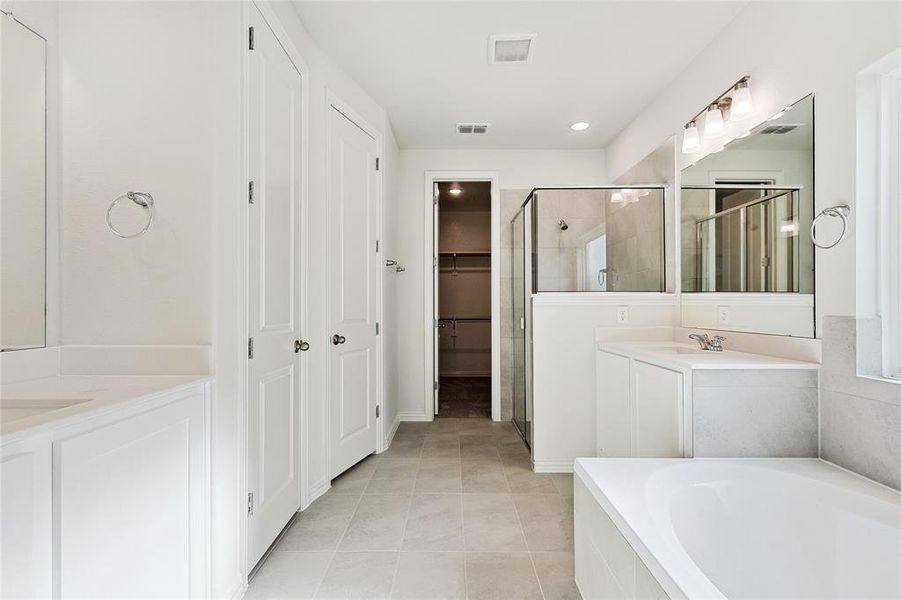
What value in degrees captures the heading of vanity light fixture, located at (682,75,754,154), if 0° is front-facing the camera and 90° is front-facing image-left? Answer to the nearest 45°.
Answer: approximately 45°

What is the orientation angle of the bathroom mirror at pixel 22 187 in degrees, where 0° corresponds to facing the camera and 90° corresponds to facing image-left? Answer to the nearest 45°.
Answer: approximately 315°

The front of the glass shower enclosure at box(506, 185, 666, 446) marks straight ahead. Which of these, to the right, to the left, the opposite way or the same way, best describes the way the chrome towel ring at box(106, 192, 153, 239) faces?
to the left

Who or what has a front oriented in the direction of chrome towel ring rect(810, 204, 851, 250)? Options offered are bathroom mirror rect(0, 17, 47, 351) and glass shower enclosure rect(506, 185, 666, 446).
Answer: the bathroom mirror

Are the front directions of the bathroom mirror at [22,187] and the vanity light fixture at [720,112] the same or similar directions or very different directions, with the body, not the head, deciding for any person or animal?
very different directions

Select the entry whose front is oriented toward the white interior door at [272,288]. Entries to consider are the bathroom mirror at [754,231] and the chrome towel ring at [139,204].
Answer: the bathroom mirror
